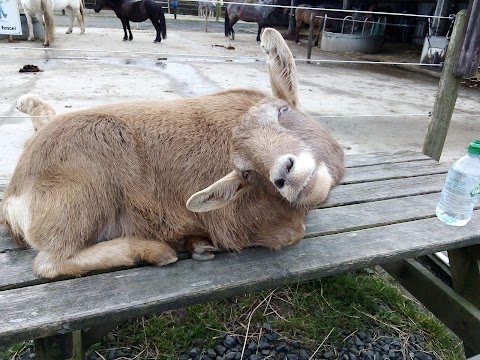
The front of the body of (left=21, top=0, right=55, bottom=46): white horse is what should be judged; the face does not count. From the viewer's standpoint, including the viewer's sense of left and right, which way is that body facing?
facing away from the viewer and to the left of the viewer

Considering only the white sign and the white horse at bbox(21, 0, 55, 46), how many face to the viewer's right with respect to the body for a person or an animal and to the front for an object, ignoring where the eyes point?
0

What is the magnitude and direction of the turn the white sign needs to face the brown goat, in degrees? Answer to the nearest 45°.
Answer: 0° — it already faces it

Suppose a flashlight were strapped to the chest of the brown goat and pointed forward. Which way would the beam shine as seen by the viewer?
to the viewer's right

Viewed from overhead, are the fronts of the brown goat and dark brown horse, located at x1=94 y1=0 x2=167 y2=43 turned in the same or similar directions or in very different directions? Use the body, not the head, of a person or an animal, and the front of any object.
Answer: very different directions

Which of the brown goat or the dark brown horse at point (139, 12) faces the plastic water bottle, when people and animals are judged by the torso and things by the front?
the brown goat

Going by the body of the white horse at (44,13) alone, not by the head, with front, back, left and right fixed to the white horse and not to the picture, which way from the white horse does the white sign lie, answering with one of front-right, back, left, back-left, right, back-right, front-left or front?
back-left

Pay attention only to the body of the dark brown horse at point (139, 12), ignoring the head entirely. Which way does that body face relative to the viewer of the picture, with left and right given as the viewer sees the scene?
facing to the left of the viewer

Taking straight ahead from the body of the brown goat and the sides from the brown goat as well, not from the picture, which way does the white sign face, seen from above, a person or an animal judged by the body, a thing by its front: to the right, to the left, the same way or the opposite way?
to the right

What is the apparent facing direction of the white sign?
toward the camera
